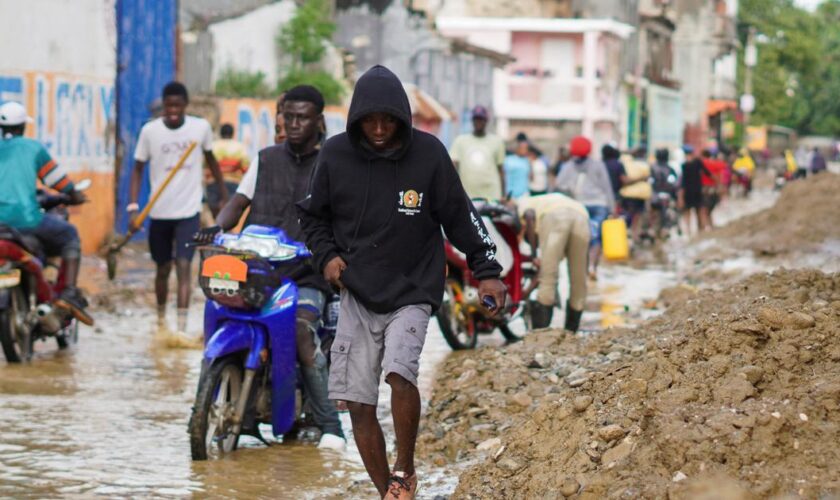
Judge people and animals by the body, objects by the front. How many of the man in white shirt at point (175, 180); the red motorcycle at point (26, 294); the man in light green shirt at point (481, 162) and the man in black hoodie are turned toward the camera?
3

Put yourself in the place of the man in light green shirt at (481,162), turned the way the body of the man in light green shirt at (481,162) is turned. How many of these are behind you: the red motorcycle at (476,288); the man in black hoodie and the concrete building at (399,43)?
1

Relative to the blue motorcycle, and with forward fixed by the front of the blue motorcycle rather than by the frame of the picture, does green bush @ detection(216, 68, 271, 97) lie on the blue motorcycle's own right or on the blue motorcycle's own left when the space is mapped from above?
on the blue motorcycle's own right

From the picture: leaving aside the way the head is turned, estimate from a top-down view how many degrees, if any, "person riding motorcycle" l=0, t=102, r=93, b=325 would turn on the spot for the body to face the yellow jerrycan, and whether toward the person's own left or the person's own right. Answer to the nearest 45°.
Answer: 0° — they already face it

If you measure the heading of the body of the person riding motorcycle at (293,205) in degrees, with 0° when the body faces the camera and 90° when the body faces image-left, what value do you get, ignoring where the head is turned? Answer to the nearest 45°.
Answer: approximately 45°

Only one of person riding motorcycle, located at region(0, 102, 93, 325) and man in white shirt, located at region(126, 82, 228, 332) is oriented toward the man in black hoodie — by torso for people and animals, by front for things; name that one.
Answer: the man in white shirt

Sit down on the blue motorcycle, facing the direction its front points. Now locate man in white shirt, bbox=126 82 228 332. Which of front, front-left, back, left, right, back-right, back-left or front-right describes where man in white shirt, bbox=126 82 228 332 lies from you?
back-right

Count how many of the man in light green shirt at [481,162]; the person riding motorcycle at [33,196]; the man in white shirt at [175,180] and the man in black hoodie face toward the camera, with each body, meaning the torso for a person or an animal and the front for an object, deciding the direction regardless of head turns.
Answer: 3

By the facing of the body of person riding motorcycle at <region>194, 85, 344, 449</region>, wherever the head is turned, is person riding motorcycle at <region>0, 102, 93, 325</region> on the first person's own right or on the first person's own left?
on the first person's own right

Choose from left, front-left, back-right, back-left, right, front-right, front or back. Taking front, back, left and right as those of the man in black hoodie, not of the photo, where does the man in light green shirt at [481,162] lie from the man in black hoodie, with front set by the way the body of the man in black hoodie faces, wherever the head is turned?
back

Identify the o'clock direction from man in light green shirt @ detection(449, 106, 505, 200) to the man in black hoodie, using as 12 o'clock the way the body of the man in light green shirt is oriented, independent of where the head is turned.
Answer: The man in black hoodie is roughly at 12 o'clock from the man in light green shirt.
